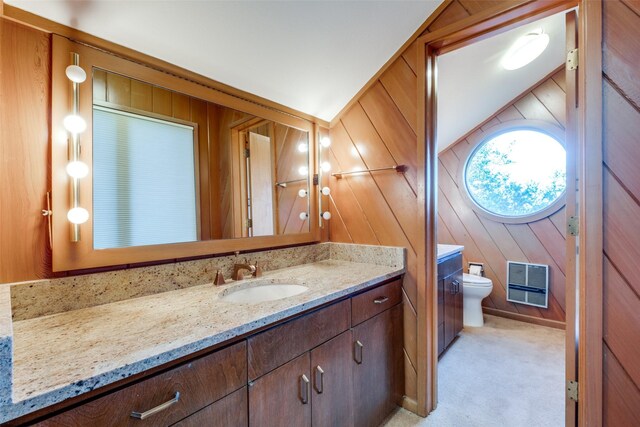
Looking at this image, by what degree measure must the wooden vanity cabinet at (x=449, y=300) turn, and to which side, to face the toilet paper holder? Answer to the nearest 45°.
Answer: approximately 90° to its left

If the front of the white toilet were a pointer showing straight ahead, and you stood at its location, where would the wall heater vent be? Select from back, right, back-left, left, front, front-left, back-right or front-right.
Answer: front-left

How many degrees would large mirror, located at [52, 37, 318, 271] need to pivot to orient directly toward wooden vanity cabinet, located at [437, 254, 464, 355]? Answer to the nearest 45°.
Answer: approximately 45° to its left

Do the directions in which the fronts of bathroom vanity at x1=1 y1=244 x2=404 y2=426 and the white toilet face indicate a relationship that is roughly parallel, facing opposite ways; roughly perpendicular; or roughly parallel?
roughly parallel

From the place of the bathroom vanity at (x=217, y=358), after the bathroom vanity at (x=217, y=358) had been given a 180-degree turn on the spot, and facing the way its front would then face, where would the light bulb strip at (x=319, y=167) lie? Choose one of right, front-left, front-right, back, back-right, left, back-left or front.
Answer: right

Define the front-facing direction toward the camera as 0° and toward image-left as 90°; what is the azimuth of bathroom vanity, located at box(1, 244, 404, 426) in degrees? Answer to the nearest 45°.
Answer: approximately 315°

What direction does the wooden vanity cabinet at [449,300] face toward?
to the viewer's right

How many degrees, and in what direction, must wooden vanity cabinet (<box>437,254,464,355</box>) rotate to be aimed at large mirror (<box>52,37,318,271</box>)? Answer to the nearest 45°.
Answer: approximately 135° to its right

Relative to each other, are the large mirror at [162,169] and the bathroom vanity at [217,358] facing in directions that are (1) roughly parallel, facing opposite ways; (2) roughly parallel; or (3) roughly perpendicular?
roughly parallel

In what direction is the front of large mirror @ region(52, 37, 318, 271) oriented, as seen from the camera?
facing the viewer and to the right of the viewer

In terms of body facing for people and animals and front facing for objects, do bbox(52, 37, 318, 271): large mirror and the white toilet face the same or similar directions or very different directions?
same or similar directions
